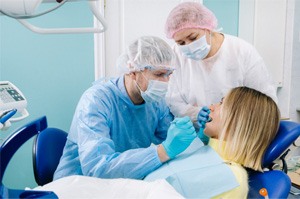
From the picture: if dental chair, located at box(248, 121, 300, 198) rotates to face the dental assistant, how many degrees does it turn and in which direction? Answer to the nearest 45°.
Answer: approximately 45° to its right

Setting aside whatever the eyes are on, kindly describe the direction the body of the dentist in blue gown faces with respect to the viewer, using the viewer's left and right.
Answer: facing the viewer and to the right of the viewer

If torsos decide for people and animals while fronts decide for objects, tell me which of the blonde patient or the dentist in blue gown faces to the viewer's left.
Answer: the blonde patient

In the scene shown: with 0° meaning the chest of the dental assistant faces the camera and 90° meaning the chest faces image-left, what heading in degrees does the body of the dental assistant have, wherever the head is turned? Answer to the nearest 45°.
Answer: approximately 45°

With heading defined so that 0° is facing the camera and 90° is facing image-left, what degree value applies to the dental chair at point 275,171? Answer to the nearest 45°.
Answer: approximately 90°

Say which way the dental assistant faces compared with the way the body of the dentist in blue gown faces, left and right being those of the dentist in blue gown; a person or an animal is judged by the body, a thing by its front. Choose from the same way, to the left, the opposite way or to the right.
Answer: to the right

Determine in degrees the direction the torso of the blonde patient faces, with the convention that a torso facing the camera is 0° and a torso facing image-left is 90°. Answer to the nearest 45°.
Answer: approximately 90°

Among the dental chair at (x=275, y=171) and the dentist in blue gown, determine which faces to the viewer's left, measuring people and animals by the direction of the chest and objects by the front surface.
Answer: the dental chair
